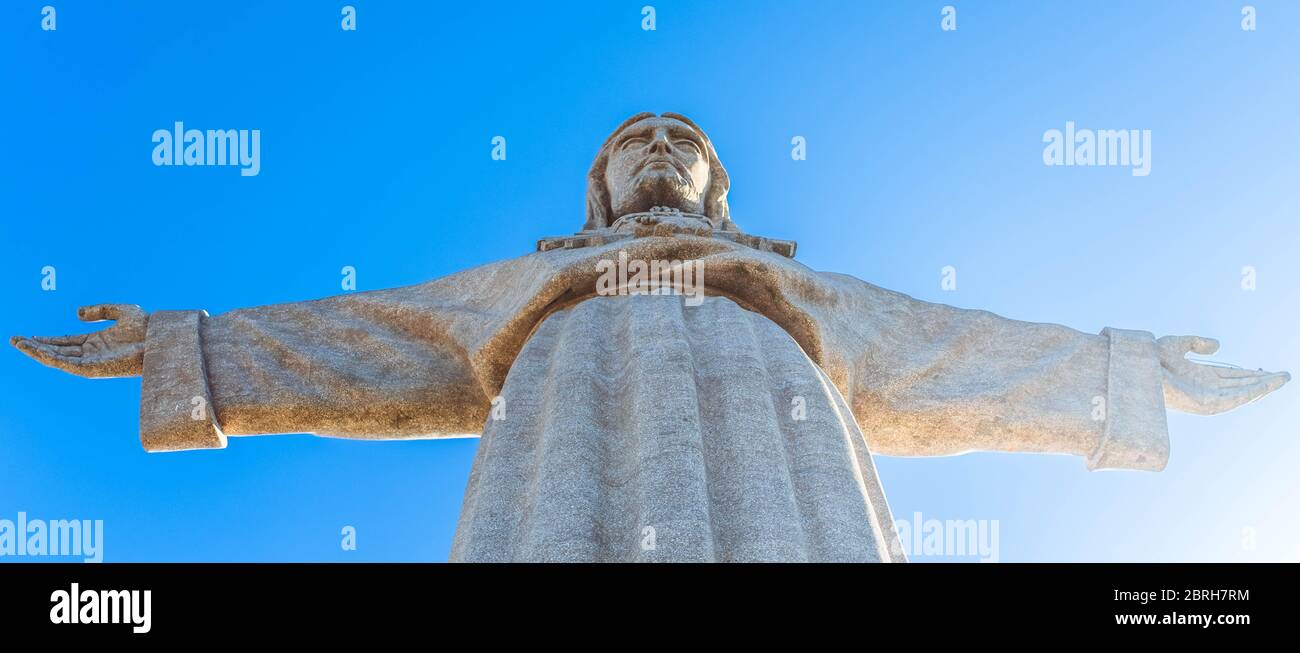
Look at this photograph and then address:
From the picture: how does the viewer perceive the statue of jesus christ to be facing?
facing the viewer
